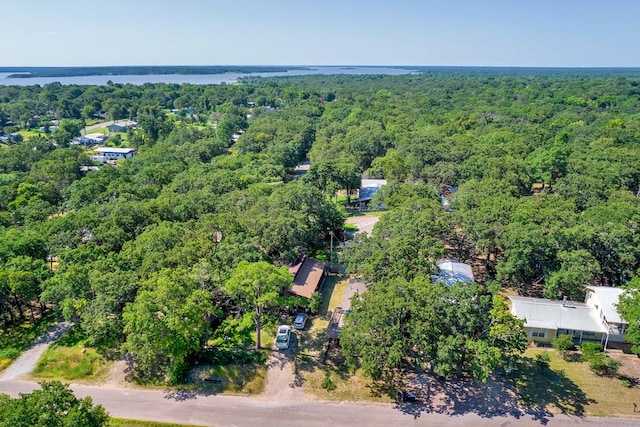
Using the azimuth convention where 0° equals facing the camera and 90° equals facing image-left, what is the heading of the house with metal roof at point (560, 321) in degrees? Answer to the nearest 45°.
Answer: approximately 0°

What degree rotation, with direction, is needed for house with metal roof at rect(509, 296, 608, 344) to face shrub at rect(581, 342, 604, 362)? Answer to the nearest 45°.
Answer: approximately 45° to its left

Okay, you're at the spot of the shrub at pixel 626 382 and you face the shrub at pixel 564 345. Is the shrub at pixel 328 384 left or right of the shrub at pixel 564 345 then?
left

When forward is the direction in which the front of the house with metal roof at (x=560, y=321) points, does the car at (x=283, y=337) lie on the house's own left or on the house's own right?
on the house's own right

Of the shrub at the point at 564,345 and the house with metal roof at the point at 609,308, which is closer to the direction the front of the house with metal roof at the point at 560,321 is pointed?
the shrub

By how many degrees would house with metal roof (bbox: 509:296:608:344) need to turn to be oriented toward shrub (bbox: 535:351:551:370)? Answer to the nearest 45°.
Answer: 0° — it already faces it

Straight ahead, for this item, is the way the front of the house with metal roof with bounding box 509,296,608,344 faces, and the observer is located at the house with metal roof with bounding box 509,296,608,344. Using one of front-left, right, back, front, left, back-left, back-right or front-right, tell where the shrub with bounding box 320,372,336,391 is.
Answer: front-right

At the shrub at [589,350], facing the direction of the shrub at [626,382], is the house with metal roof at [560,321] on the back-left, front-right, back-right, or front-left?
back-left
